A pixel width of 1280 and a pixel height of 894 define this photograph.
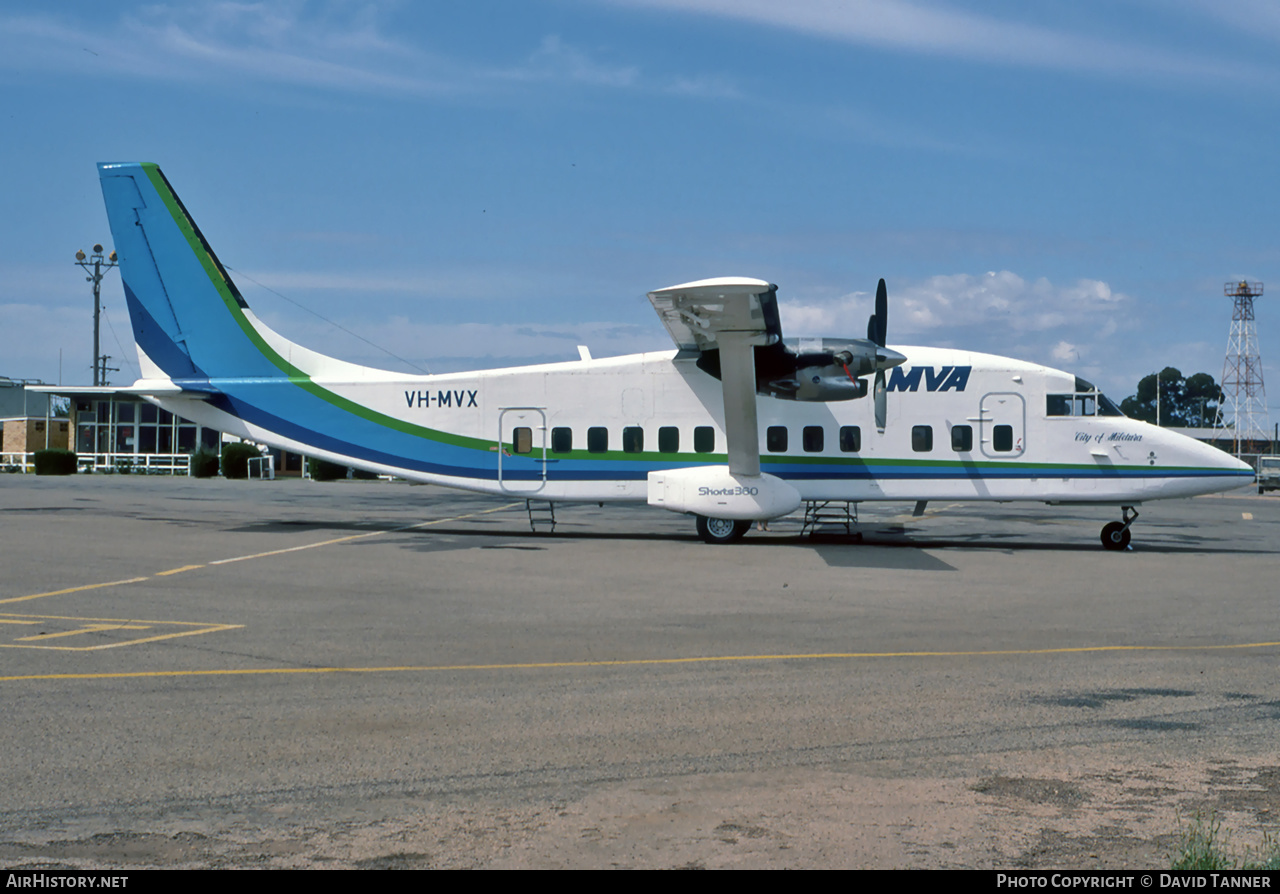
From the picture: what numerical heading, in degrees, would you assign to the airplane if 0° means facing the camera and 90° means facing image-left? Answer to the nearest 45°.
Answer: approximately 270°

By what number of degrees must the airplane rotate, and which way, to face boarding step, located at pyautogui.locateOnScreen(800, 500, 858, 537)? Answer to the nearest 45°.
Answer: approximately 45° to its left

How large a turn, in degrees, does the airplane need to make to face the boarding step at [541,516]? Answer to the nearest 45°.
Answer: approximately 135° to its left
